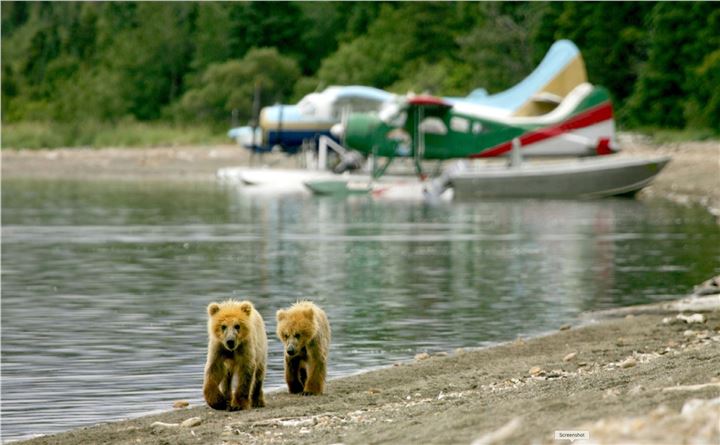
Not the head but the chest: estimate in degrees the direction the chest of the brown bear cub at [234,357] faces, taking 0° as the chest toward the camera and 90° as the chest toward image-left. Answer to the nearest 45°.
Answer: approximately 0°

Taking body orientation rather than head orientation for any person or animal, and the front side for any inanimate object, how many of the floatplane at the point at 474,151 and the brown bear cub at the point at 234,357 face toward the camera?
1

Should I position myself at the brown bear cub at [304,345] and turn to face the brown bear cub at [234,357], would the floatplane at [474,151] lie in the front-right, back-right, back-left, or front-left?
back-right

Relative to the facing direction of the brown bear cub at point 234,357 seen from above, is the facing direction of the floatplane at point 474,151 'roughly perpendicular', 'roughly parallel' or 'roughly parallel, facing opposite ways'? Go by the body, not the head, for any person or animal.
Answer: roughly perpendicular

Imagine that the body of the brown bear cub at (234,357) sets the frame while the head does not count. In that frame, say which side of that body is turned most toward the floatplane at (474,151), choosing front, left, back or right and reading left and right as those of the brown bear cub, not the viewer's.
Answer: back

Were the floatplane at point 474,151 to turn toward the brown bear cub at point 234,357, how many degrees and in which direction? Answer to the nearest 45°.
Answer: approximately 90° to its left

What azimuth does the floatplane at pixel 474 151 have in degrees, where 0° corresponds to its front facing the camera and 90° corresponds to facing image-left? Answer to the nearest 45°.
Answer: approximately 90°

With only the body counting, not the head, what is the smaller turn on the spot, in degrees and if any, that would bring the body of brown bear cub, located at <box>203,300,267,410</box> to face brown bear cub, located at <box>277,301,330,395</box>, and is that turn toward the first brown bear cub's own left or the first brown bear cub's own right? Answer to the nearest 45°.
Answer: approximately 135° to the first brown bear cub's own left

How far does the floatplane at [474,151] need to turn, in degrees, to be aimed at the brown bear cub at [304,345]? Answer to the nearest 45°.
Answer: approximately 90° to its left

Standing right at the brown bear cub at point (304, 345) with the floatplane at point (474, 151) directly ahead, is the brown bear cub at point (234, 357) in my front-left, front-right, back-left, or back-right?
back-left
